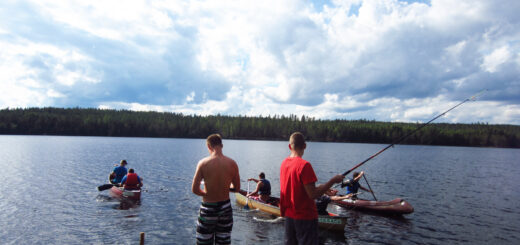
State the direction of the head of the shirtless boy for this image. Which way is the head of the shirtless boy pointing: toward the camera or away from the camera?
away from the camera

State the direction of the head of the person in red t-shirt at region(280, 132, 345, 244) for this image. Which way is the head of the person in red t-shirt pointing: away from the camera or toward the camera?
away from the camera

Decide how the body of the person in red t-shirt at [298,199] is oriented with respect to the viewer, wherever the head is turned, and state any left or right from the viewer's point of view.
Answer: facing away from the viewer and to the right of the viewer

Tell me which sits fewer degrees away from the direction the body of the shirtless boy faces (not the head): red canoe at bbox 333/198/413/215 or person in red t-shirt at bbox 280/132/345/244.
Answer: the red canoe

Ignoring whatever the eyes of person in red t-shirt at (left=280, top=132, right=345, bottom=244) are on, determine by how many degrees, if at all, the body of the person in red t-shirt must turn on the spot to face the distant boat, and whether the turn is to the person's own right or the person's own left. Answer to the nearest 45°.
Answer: approximately 90° to the person's own left

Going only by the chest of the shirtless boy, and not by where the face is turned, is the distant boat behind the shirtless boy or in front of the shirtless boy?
in front

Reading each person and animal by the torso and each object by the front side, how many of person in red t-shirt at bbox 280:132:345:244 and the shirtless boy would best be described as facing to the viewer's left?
0

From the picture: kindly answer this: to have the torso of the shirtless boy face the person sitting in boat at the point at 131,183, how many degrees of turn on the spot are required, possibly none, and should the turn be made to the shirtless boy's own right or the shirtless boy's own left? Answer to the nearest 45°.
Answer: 0° — they already face them

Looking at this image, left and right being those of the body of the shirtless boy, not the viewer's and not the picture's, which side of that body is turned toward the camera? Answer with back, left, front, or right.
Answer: back

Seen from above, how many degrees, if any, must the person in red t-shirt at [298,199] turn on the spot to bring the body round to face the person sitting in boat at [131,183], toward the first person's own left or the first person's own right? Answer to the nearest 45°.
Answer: approximately 90° to the first person's own left
